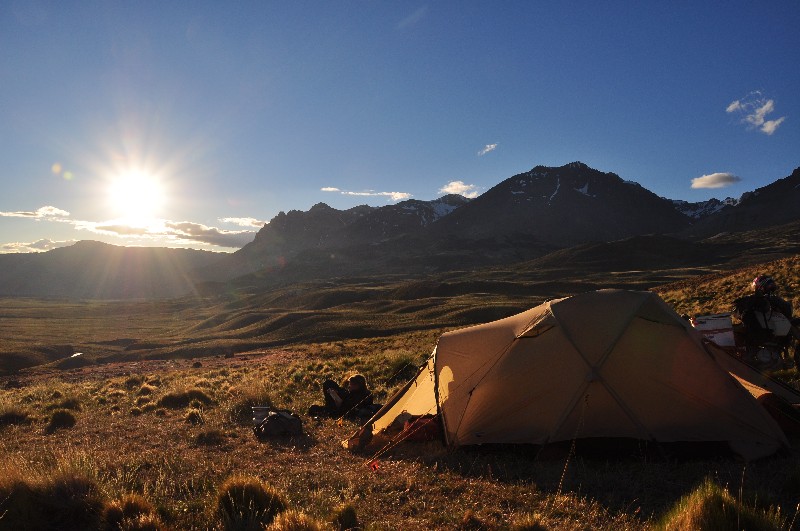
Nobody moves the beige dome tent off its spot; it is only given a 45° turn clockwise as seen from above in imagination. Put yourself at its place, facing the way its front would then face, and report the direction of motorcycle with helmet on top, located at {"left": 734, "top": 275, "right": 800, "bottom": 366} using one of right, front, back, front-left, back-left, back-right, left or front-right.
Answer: right

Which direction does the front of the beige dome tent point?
to the viewer's left

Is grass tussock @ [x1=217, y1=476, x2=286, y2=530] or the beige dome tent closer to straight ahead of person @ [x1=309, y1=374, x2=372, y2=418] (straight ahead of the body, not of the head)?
the grass tussock

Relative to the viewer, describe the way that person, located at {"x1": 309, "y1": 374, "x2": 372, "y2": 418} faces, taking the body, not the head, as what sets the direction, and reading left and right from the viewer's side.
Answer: facing to the left of the viewer

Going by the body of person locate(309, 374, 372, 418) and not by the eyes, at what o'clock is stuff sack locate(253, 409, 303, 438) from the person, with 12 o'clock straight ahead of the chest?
The stuff sack is roughly at 10 o'clock from the person.

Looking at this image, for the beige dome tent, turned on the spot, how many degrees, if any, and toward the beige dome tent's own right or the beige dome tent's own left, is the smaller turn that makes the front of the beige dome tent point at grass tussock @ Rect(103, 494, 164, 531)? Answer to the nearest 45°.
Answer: approximately 45° to the beige dome tent's own left

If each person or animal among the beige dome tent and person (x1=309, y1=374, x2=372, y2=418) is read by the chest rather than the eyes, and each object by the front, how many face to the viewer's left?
2

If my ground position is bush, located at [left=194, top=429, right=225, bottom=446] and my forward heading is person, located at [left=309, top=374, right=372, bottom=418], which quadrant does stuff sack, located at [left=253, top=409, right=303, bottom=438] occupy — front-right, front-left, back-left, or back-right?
front-right

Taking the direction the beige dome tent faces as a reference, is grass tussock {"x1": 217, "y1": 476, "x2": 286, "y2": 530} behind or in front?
in front

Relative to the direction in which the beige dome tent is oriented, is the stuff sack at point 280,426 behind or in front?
in front
